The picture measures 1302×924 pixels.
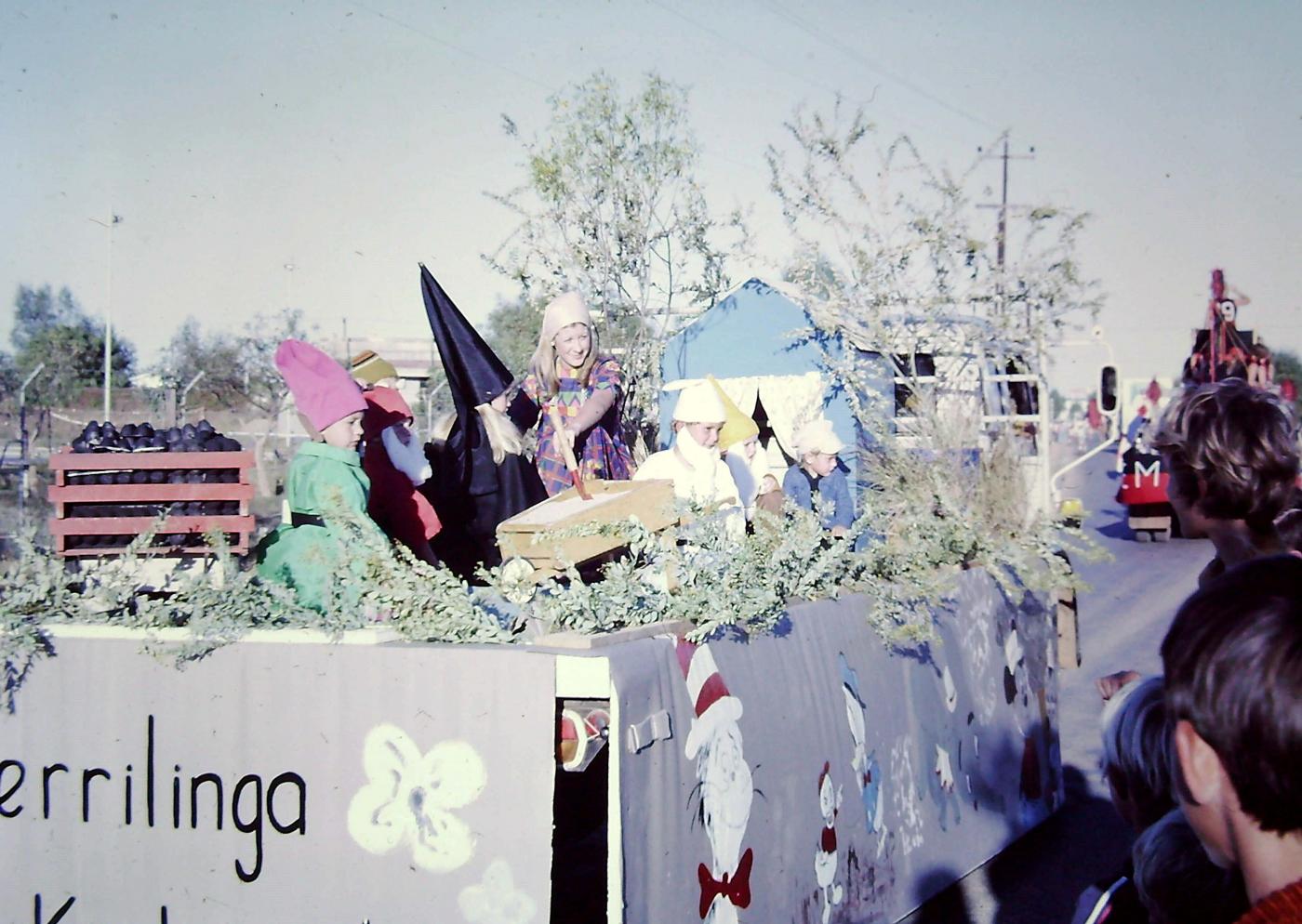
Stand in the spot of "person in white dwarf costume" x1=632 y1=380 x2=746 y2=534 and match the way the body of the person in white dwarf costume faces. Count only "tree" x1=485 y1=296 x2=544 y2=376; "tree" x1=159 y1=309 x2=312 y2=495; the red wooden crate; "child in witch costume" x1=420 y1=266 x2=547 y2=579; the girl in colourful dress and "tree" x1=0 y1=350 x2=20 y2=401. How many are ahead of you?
0

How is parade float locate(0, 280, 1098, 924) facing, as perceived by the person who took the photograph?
facing away from the viewer and to the right of the viewer

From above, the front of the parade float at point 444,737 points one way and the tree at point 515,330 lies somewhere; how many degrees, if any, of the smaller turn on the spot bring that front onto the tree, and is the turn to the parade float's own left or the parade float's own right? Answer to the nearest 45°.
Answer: approximately 45° to the parade float's own left

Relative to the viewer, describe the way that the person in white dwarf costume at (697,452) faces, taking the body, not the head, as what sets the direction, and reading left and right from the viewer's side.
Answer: facing the viewer and to the right of the viewer

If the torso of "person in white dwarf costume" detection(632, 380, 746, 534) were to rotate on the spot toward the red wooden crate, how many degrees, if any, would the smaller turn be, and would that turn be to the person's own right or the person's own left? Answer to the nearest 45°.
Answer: approximately 135° to the person's own right

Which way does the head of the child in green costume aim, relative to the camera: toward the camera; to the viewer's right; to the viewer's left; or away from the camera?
to the viewer's right

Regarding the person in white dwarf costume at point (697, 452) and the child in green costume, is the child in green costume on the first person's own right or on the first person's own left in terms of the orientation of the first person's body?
on the first person's own right

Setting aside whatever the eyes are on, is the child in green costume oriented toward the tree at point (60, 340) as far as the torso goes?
no
